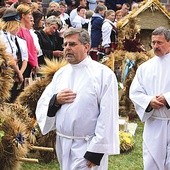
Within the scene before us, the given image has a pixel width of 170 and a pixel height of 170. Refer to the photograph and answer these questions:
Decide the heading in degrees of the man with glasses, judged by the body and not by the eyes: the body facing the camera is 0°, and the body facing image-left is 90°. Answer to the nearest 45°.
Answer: approximately 45°

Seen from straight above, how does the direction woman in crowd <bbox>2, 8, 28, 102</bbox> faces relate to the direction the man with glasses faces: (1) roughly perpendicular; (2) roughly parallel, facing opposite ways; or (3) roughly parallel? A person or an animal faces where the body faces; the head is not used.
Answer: roughly perpendicular

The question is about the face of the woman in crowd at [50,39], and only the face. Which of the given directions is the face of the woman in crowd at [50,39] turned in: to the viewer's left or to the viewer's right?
to the viewer's right

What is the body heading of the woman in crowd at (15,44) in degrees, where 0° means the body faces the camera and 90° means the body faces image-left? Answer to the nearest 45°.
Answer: approximately 315°

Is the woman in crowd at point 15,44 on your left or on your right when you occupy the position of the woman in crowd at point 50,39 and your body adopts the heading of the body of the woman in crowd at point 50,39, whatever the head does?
on your right

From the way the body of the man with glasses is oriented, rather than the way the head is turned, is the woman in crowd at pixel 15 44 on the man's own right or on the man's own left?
on the man's own right

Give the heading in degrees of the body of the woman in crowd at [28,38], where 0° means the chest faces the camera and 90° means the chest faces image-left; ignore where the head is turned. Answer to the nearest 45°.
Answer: approximately 270°

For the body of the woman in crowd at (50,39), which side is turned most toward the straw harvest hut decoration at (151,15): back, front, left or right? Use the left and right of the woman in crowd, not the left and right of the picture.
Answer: left

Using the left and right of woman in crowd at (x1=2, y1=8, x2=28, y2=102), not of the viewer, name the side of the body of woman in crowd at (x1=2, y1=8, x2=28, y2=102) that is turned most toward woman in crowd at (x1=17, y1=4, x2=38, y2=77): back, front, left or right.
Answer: left
